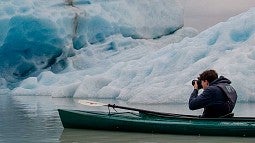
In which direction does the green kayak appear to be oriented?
to the viewer's left

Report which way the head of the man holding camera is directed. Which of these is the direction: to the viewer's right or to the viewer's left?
to the viewer's left
